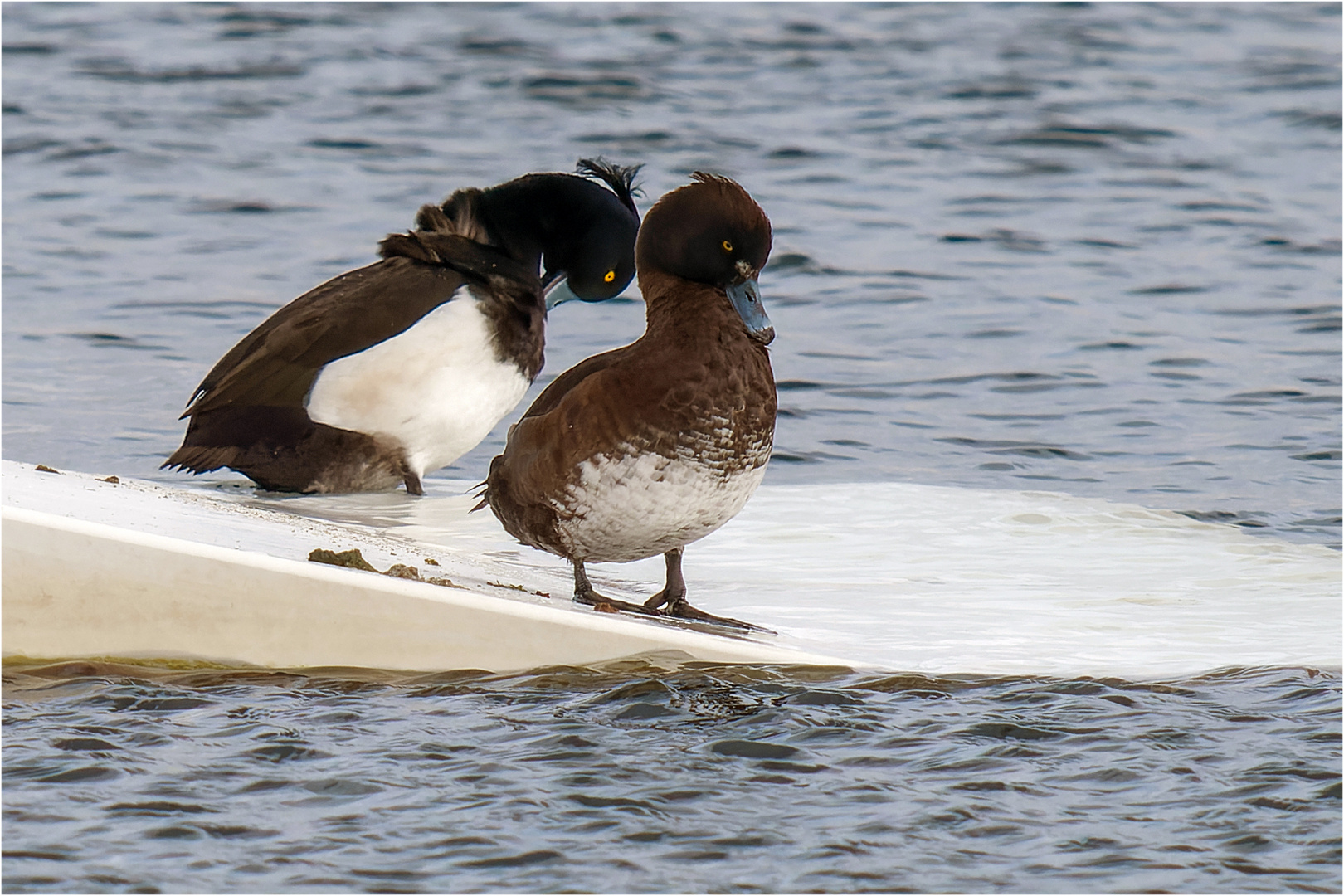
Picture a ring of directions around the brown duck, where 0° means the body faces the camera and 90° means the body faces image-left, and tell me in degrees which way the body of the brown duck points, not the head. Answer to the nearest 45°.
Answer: approximately 315°
